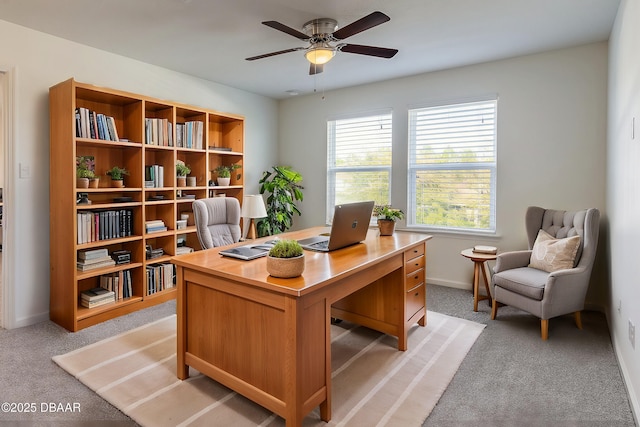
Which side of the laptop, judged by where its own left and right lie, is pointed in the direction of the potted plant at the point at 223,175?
front

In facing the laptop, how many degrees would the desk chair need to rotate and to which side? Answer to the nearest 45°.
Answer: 0° — it already faces it

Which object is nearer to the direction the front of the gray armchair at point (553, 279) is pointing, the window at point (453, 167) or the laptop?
the laptop

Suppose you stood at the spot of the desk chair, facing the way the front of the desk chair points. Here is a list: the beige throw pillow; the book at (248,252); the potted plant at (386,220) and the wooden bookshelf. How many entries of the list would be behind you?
1

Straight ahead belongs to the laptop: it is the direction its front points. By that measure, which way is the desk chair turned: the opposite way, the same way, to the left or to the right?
the opposite way

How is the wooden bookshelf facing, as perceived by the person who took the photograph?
facing the viewer and to the right of the viewer

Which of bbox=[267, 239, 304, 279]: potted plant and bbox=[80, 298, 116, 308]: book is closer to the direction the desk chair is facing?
the potted plant

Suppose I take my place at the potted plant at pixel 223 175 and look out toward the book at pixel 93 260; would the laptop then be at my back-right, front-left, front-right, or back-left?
front-left

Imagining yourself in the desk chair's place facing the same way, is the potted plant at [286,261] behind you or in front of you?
in front
